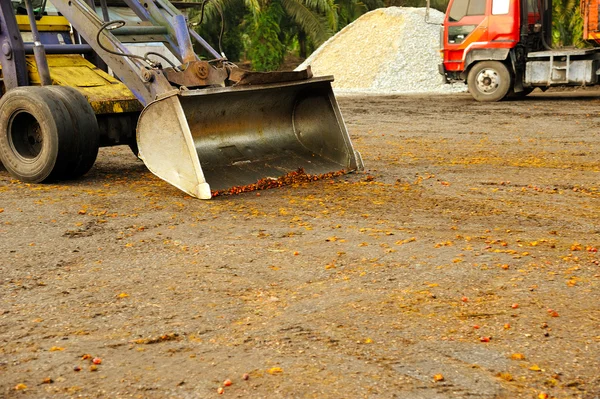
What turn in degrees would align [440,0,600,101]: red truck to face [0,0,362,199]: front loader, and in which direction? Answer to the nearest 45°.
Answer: approximately 90° to its left

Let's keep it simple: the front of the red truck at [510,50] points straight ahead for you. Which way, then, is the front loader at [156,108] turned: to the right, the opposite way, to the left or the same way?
the opposite way

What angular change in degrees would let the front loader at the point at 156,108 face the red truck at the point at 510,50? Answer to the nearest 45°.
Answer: approximately 90° to its left

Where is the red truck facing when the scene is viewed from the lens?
facing to the left of the viewer

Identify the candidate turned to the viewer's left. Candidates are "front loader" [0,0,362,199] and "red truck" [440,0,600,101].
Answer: the red truck

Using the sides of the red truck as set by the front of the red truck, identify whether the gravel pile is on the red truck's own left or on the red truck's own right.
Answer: on the red truck's own right

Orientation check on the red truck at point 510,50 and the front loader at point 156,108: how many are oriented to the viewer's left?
1

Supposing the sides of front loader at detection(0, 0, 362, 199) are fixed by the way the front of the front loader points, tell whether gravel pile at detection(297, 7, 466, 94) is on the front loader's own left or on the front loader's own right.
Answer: on the front loader's own left
